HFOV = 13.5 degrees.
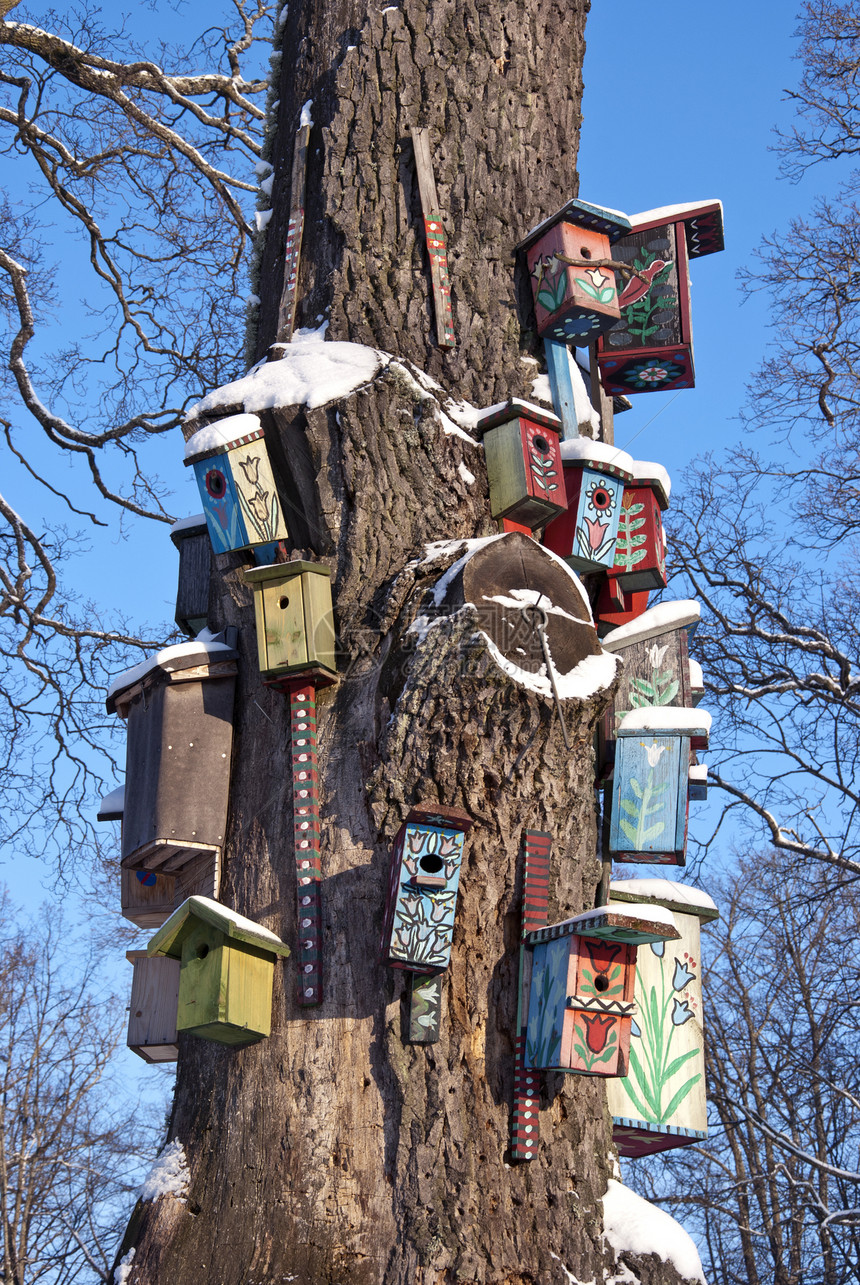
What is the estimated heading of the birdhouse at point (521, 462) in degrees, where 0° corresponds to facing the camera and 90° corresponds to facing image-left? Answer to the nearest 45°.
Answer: approximately 315°

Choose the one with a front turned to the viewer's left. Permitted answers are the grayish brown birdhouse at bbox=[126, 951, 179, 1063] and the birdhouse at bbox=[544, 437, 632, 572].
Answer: the grayish brown birdhouse

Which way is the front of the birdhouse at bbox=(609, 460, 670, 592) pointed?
to the viewer's right

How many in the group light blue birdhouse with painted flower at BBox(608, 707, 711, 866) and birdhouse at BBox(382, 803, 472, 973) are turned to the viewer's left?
0

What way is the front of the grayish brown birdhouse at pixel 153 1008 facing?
to the viewer's left

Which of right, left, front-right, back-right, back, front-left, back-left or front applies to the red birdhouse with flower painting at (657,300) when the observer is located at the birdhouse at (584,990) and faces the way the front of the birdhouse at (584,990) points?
back-left
